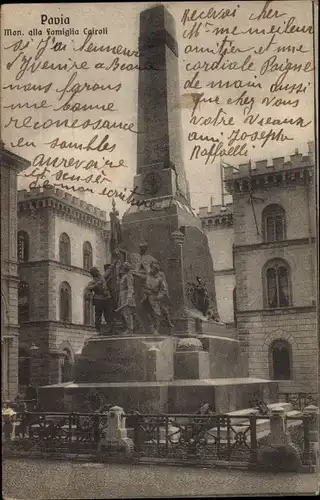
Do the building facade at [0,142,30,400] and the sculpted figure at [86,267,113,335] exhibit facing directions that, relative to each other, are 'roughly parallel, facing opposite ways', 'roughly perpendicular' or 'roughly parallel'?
roughly perpendicular

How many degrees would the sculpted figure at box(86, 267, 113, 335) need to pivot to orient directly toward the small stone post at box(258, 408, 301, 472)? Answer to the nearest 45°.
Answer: approximately 90° to its left

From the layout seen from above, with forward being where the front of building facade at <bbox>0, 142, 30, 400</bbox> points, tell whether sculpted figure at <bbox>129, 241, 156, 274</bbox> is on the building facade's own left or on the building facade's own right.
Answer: on the building facade's own left

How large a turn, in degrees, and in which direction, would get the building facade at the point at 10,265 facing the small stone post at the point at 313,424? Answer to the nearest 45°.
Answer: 0° — it already faces it
